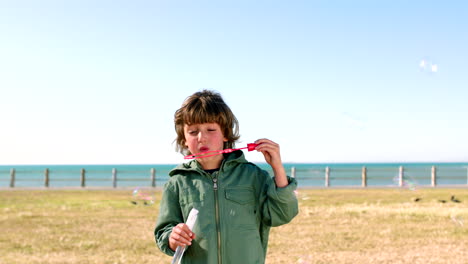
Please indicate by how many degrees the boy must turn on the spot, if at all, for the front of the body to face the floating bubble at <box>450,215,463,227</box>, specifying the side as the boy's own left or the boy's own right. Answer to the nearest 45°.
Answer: approximately 135° to the boy's own left

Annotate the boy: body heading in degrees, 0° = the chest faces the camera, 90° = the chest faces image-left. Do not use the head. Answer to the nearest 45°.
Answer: approximately 0°
